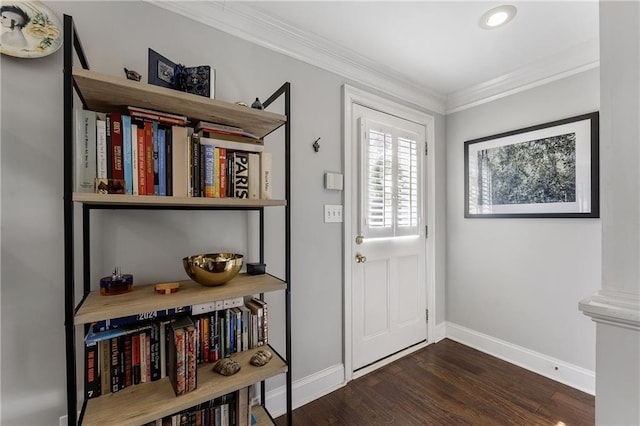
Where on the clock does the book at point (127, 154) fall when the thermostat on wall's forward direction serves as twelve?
The book is roughly at 3 o'clock from the thermostat on wall.

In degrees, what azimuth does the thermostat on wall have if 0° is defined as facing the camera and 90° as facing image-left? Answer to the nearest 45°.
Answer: approximately 315°

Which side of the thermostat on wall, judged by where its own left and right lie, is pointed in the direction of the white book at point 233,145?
right

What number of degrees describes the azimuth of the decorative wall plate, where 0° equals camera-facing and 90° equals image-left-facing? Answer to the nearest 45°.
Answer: approximately 0°

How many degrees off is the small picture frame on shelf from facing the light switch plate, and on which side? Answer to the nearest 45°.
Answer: approximately 45° to its left

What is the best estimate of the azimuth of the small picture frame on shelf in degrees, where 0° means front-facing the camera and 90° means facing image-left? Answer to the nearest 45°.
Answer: approximately 315°
